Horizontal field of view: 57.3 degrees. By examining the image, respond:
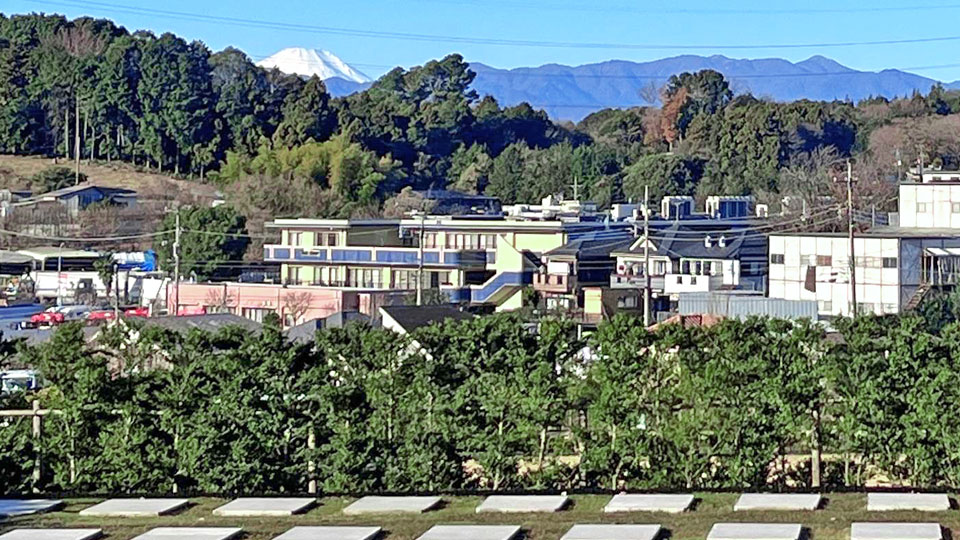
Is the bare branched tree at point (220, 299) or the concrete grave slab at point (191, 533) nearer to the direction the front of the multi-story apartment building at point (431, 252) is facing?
the concrete grave slab

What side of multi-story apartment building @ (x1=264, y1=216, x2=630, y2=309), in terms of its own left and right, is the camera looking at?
front

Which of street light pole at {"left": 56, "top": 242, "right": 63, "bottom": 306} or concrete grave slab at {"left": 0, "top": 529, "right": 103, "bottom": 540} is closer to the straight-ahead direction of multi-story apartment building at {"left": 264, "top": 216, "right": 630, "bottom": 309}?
the concrete grave slab

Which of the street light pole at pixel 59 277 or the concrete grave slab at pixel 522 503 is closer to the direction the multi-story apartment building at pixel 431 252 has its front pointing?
the concrete grave slab

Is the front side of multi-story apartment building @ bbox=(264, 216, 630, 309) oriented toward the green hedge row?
yes

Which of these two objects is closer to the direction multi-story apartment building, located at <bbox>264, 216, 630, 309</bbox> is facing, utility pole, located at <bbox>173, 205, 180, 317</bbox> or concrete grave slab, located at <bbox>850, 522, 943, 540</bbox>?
the concrete grave slab

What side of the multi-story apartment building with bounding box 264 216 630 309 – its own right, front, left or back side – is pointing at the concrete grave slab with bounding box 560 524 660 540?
front

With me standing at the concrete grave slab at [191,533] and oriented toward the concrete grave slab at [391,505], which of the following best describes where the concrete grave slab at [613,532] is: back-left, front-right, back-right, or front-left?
front-right

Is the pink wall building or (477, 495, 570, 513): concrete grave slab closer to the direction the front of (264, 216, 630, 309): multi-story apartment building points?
the concrete grave slab

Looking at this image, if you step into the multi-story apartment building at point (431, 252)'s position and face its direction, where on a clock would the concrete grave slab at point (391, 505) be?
The concrete grave slab is roughly at 12 o'clock from the multi-story apartment building.

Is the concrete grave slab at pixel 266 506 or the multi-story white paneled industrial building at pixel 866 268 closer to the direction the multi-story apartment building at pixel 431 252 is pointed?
the concrete grave slab

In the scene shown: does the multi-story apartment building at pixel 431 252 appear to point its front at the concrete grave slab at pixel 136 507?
yes

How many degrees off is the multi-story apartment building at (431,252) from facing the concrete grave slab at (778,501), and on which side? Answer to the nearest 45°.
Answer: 0° — it already faces it

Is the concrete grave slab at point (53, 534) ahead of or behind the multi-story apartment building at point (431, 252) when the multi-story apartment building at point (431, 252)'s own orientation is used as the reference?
ahead

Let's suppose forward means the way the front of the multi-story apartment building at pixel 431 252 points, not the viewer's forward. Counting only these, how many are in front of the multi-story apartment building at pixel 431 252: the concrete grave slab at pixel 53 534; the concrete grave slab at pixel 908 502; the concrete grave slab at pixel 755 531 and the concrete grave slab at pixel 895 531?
4

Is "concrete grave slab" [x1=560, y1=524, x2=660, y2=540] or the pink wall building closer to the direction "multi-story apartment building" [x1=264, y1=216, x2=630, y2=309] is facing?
the concrete grave slab

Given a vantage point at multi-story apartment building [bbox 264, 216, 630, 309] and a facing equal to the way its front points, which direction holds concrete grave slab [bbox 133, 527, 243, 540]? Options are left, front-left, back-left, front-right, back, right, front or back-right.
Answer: front

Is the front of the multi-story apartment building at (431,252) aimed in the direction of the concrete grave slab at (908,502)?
yes

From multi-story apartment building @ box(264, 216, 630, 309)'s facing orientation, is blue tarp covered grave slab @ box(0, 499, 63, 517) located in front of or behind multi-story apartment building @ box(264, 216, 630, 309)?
in front
